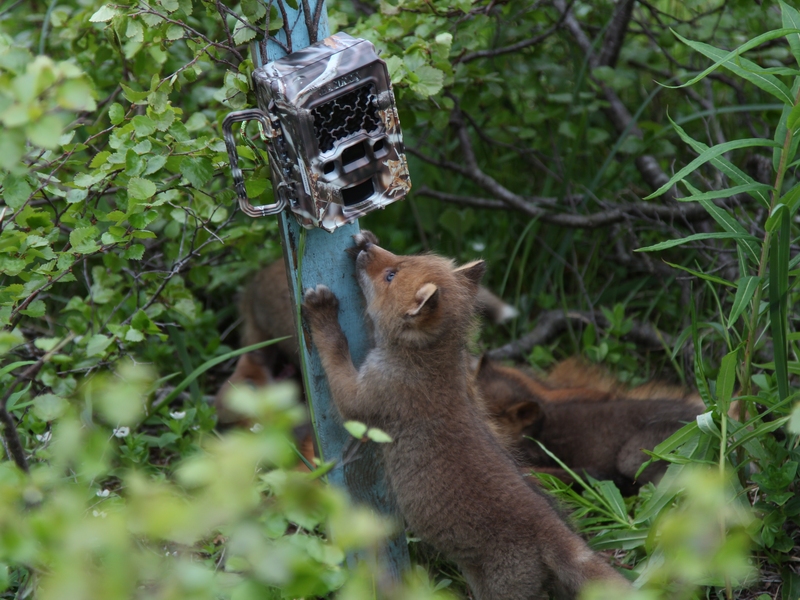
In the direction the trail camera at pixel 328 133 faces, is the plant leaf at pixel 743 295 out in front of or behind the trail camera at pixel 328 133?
in front

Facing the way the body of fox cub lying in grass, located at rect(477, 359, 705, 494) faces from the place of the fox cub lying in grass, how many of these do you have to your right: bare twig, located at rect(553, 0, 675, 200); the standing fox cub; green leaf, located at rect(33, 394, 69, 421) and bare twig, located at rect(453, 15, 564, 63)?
2

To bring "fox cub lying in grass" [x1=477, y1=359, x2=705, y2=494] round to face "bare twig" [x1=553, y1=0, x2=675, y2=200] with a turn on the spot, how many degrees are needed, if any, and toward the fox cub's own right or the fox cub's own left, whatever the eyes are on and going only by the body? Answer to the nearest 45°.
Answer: approximately 90° to the fox cub's own right

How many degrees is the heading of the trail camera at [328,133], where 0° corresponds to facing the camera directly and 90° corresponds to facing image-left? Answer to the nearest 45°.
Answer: approximately 315°

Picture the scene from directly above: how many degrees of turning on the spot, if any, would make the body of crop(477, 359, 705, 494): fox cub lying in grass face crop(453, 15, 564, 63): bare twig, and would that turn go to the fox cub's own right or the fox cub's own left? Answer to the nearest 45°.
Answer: approximately 90° to the fox cub's own right

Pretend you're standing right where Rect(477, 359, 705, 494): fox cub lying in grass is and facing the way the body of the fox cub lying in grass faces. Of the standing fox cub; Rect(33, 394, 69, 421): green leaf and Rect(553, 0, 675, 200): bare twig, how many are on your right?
1

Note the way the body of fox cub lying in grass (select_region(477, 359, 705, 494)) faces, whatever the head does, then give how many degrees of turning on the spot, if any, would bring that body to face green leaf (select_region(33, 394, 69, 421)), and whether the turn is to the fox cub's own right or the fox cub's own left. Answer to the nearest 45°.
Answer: approximately 45° to the fox cub's own left

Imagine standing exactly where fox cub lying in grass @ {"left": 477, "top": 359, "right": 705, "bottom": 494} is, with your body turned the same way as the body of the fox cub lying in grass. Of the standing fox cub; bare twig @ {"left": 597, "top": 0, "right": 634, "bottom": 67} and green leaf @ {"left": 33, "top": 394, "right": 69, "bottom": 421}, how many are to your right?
1

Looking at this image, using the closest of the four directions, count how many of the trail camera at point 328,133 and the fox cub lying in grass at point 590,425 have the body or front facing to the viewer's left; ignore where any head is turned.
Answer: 1

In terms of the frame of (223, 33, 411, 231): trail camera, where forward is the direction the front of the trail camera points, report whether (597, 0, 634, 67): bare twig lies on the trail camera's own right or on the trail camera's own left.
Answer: on the trail camera's own left

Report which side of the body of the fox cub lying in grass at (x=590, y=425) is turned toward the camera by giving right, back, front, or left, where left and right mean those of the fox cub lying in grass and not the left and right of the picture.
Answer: left

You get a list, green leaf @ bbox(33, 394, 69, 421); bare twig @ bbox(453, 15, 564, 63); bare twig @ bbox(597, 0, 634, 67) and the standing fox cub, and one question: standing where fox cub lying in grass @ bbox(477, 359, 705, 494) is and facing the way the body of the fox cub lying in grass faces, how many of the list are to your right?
2
